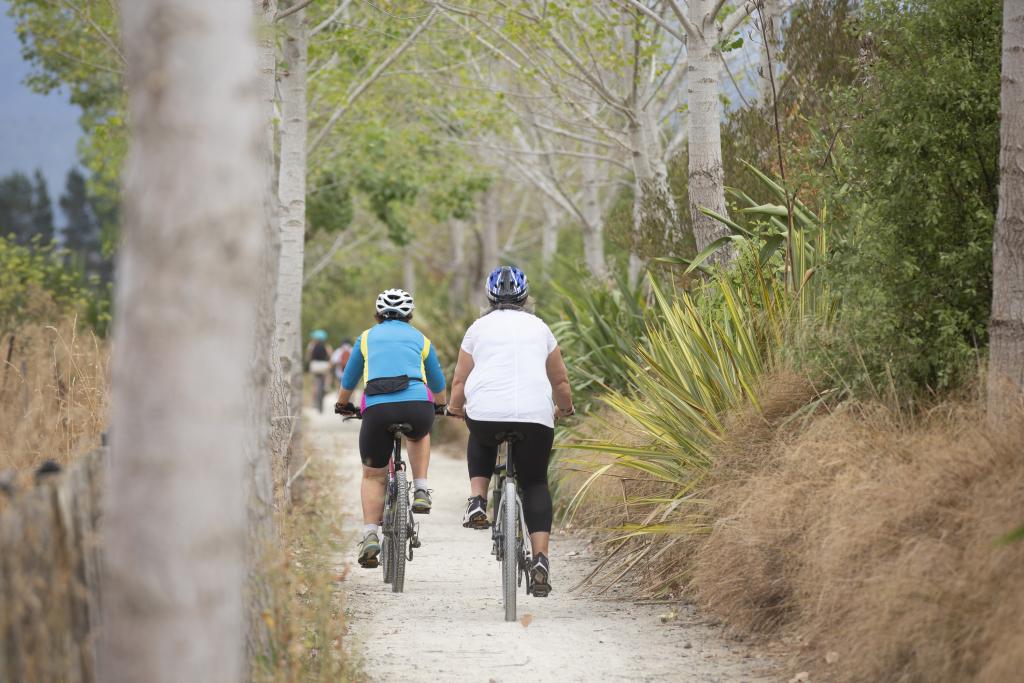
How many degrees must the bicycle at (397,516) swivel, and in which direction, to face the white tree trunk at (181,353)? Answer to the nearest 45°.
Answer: approximately 180°

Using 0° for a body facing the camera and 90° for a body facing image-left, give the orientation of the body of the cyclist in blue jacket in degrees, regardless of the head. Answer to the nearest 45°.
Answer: approximately 180°

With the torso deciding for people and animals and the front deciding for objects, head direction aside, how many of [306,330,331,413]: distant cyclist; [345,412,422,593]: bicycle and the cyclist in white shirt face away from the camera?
3

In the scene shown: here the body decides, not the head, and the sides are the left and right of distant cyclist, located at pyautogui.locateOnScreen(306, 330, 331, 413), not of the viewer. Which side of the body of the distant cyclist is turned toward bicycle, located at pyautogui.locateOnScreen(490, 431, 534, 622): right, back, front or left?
back

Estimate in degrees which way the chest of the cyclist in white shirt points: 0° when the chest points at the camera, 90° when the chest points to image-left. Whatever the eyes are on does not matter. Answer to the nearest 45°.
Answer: approximately 180°

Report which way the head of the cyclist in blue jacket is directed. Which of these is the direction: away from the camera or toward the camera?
away from the camera

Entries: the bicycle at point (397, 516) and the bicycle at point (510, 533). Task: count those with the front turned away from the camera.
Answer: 2

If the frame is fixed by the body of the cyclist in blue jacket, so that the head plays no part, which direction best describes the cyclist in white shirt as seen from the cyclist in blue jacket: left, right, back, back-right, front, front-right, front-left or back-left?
back-right

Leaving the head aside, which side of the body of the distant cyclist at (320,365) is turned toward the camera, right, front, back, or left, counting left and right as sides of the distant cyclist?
back

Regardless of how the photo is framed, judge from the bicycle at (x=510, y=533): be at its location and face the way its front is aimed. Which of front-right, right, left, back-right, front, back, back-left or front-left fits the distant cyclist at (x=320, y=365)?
front

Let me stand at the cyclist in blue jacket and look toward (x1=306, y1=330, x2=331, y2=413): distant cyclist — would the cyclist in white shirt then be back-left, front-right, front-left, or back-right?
back-right

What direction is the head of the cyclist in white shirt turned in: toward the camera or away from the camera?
away from the camera

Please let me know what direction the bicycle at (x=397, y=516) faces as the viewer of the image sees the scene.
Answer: facing away from the viewer

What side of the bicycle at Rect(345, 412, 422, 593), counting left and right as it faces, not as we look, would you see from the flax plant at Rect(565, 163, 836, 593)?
right

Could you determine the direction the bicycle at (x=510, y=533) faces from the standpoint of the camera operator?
facing away from the viewer

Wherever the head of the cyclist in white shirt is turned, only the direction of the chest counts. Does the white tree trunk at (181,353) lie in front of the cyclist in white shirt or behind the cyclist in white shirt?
behind

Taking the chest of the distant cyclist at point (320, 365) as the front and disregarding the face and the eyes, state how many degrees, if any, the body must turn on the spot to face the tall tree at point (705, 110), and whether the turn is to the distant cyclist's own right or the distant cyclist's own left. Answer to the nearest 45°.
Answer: approximately 180°
